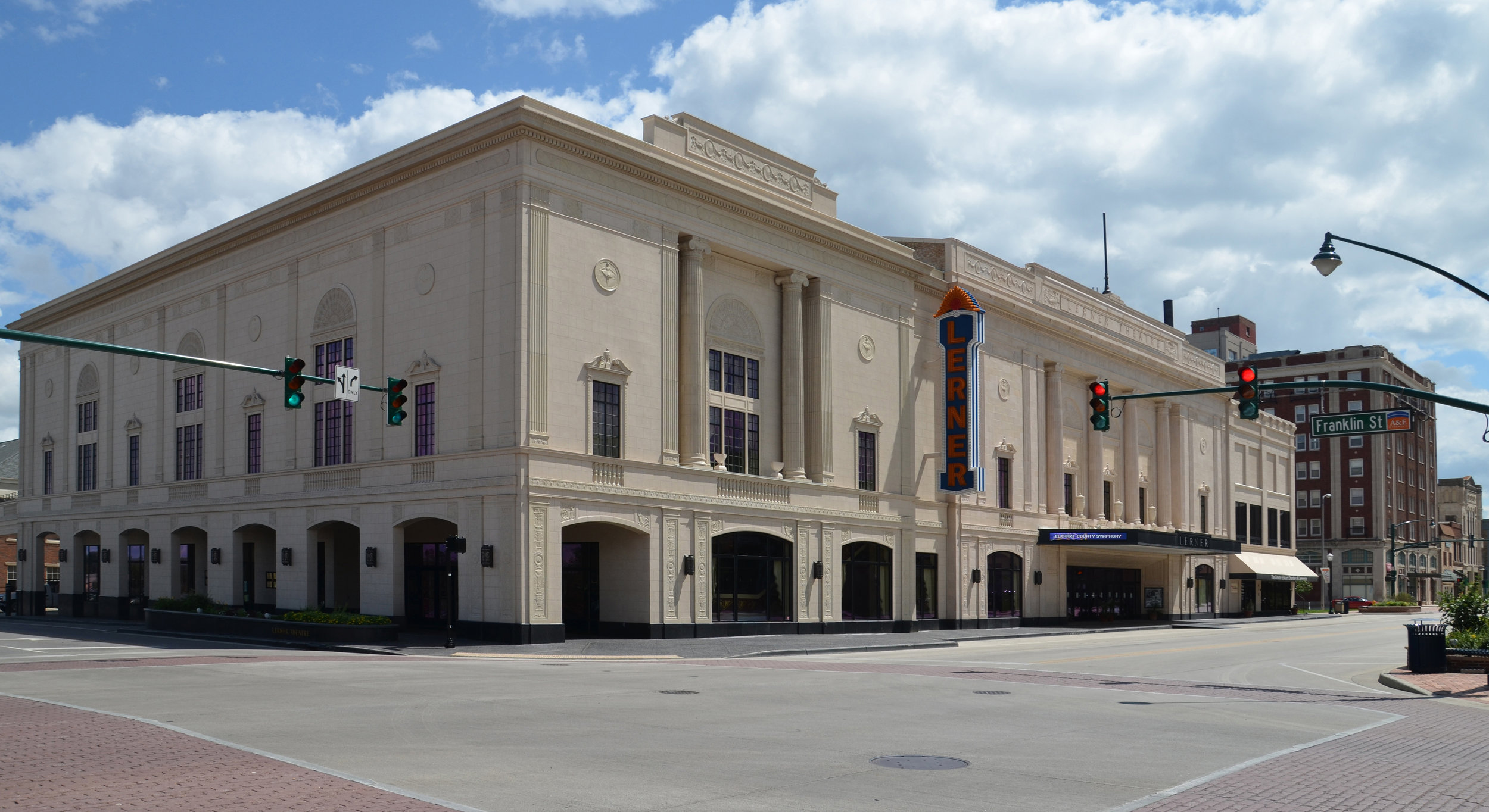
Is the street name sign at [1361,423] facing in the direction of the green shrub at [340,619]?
no

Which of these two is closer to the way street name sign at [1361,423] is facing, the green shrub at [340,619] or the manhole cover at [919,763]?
the manhole cover

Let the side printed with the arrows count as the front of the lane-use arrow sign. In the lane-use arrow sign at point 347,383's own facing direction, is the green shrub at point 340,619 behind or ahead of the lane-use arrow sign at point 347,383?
behind

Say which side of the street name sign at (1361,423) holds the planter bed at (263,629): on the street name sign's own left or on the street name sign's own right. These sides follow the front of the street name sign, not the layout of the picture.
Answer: on the street name sign's own right

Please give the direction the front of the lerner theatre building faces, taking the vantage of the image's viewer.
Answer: facing the viewer and to the right of the viewer

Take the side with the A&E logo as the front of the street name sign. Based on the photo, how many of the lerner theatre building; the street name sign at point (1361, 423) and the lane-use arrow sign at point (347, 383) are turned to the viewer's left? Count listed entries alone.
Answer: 0

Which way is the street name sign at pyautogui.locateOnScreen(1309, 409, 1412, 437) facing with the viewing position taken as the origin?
facing the viewer

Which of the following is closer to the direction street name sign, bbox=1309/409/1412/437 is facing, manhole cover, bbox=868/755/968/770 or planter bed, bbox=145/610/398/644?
the manhole cover

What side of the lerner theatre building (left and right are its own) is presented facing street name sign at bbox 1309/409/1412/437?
front

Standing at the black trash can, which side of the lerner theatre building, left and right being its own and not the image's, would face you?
front

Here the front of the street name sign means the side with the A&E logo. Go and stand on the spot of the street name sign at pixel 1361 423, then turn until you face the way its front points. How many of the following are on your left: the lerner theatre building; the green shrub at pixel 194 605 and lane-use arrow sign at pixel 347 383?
0
